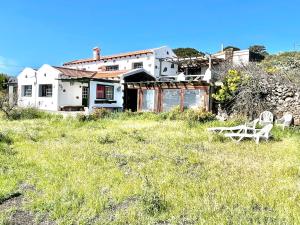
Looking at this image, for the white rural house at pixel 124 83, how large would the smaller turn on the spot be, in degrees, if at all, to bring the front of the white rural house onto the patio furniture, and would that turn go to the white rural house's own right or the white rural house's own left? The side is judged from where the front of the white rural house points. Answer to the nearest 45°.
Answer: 0° — it already faces it

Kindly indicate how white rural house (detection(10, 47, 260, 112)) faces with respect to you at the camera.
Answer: facing the viewer

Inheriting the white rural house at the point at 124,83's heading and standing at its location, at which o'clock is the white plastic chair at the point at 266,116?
The white plastic chair is roughly at 11 o'clock from the white rural house.

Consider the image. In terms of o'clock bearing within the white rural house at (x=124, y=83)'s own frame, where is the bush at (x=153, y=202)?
The bush is roughly at 12 o'clock from the white rural house.

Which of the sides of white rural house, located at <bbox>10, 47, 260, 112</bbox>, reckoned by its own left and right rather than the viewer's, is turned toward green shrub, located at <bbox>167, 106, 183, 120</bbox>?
front

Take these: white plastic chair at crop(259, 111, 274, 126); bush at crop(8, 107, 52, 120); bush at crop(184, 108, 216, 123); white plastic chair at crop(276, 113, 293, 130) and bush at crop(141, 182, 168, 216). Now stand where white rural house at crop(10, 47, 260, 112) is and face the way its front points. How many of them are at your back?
0

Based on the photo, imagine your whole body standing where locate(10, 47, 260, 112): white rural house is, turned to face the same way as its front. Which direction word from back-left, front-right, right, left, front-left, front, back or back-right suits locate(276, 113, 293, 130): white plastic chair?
front-left

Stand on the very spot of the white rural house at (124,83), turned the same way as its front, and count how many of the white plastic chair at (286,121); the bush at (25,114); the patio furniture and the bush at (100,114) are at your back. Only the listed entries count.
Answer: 0

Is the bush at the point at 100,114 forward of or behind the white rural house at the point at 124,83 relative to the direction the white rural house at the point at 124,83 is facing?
forward

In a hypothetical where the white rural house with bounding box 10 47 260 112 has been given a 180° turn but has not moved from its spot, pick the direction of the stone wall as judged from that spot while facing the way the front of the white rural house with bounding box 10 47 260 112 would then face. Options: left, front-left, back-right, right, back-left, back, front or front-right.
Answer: back-right
